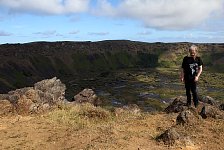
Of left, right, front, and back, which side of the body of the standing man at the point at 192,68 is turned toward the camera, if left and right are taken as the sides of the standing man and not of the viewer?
front

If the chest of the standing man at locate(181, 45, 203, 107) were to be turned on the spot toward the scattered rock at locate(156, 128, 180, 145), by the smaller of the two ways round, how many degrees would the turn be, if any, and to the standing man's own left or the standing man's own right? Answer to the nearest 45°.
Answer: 0° — they already face it

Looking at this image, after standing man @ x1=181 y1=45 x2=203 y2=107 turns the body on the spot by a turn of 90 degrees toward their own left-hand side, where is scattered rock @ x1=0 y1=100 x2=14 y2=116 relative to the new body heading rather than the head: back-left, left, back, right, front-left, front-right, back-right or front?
back

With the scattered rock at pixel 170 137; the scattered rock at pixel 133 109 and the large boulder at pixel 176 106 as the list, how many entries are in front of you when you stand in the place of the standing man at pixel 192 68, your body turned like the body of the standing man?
1

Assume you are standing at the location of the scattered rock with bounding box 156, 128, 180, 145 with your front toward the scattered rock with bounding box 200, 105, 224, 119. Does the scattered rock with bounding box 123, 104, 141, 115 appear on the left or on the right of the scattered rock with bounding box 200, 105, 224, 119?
left
